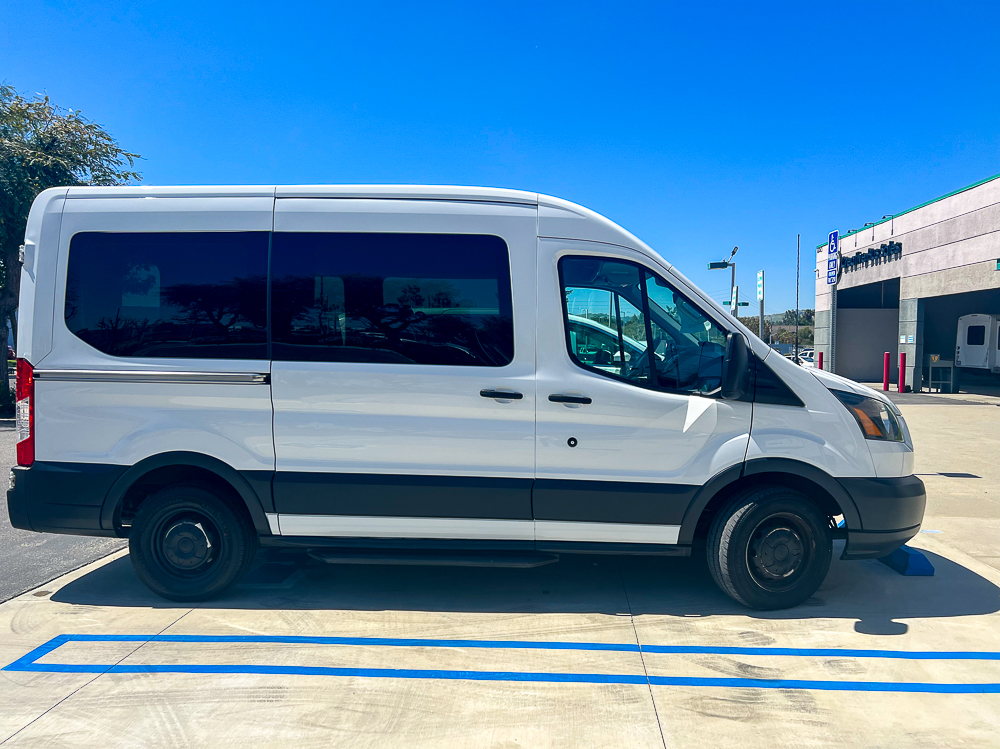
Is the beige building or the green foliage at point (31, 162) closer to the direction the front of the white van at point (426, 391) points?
the beige building

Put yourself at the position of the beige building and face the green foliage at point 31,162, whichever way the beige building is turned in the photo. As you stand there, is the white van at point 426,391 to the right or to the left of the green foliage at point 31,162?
left

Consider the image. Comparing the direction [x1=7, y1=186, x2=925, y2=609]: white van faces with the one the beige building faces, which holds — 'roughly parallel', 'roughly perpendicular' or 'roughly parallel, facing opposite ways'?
roughly parallel, facing opposite ways

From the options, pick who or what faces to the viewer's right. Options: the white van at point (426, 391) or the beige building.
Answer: the white van

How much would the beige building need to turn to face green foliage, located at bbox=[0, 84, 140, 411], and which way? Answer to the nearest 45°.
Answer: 0° — it already faces it

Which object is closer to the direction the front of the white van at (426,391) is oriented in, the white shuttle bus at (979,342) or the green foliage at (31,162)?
the white shuttle bus

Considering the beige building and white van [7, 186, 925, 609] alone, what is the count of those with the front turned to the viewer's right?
1

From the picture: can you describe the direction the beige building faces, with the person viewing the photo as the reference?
facing the viewer and to the left of the viewer

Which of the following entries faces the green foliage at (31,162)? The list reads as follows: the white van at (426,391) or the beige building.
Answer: the beige building

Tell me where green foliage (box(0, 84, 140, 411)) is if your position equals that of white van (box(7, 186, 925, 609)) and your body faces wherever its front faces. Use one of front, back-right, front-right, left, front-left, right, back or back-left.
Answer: back-left

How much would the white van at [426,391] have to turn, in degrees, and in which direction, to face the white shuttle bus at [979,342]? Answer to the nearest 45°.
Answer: approximately 45° to its left

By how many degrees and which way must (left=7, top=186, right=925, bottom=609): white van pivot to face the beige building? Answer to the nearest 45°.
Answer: approximately 45° to its left

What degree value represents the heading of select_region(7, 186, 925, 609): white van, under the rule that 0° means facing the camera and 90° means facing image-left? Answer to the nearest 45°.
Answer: approximately 270°
